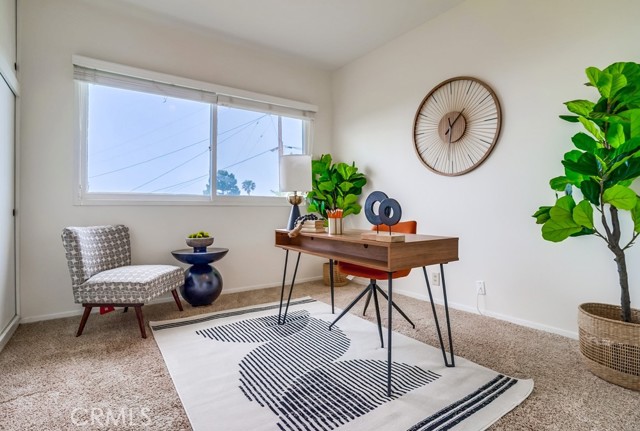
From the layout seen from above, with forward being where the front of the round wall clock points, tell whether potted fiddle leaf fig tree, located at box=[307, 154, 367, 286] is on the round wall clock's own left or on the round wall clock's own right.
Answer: on the round wall clock's own right

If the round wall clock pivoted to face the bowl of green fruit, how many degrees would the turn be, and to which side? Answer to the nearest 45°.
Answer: approximately 45° to its right

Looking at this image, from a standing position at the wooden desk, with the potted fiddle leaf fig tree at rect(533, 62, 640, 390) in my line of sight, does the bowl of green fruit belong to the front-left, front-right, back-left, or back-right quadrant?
back-left

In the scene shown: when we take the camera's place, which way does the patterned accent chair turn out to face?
facing the viewer and to the right of the viewer

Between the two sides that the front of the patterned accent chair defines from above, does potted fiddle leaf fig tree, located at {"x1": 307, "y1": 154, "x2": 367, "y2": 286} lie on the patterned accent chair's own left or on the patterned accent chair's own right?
on the patterned accent chair's own left

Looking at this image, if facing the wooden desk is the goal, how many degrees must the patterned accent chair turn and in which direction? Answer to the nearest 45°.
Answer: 0° — it already faces it

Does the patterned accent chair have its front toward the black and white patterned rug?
yes

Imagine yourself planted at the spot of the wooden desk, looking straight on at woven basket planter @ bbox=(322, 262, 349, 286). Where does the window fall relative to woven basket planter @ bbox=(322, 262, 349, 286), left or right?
left

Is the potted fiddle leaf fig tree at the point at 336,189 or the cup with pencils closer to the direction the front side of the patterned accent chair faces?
the cup with pencils

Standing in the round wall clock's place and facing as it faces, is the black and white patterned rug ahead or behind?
ahead

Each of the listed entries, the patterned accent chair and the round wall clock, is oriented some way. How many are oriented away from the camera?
0

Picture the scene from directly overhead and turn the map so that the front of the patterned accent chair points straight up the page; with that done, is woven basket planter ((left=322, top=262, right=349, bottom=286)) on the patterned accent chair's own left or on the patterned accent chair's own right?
on the patterned accent chair's own left

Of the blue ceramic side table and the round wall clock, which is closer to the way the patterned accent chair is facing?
the round wall clock

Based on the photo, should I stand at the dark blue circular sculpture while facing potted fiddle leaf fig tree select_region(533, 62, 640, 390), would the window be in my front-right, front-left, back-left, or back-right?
back-left

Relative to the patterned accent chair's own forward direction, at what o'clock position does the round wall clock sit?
The round wall clock is roughly at 11 o'clock from the patterned accent chair.
